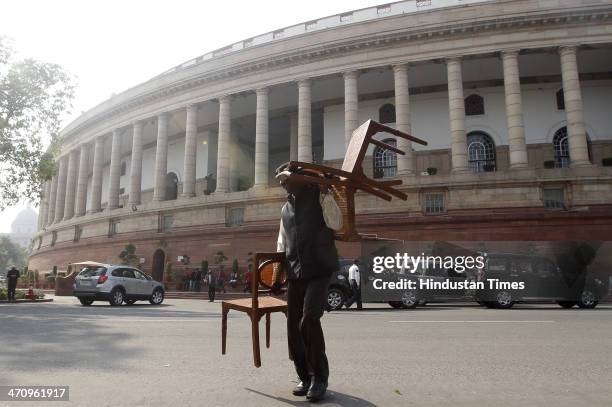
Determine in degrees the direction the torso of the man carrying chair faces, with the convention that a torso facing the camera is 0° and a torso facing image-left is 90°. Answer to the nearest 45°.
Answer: approximately 45°

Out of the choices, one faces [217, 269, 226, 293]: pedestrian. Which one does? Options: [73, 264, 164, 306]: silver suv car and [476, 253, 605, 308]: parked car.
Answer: the silver suv car

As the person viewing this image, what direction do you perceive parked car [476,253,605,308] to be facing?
facing to the right of the viewer

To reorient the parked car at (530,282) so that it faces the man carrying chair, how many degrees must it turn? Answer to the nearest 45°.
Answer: approximately 90° to its right

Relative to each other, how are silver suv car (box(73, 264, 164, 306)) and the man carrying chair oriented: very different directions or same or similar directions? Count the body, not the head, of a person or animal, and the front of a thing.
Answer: very different directions

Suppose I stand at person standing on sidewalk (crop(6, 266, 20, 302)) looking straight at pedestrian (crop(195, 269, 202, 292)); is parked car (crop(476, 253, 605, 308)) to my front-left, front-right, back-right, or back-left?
front-right

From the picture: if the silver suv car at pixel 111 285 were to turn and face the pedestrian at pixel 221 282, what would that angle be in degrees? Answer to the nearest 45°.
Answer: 0° — it already faces them

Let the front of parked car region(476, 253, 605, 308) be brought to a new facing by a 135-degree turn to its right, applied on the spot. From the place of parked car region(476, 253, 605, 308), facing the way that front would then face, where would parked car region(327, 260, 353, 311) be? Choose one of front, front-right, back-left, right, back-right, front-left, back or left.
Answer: front

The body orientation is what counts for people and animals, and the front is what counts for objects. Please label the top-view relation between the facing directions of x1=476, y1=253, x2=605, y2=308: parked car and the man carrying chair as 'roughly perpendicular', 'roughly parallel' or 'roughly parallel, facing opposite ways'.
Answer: roughly perpendicular

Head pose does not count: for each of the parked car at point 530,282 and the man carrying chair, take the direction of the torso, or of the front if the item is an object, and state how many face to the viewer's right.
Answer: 1

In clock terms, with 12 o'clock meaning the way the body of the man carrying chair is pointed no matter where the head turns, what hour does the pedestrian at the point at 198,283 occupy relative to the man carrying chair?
The pedestrian is roughly at 4 o'clock from the man carrying chair.

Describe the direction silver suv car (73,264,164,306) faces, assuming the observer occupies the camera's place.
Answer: facing away from the viewer and to the right of the viewer
